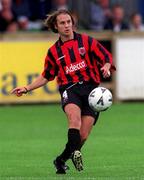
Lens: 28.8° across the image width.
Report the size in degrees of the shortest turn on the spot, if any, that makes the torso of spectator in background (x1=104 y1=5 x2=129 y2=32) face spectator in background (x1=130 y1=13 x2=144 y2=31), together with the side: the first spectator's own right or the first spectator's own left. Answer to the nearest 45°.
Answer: approximately 90° to the first spectator's own left

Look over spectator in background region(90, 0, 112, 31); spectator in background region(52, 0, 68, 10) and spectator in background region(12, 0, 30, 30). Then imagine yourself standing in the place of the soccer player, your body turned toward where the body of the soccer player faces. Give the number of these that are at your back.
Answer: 3

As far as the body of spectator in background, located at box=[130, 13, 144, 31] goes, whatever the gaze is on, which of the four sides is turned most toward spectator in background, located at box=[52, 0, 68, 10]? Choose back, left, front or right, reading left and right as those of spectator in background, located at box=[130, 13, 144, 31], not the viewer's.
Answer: right

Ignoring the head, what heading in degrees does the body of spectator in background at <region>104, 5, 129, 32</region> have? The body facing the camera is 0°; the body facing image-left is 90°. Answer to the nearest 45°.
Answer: approximately 0°

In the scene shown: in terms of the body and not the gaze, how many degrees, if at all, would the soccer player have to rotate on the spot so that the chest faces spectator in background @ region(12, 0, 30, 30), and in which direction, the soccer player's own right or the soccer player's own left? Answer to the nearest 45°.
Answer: approximately 180°

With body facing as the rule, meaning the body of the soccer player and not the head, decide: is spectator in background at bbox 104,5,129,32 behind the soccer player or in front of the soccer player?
behind

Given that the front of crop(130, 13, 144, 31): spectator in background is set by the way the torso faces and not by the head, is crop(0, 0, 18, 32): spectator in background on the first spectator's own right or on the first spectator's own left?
on the first spectator's own right
